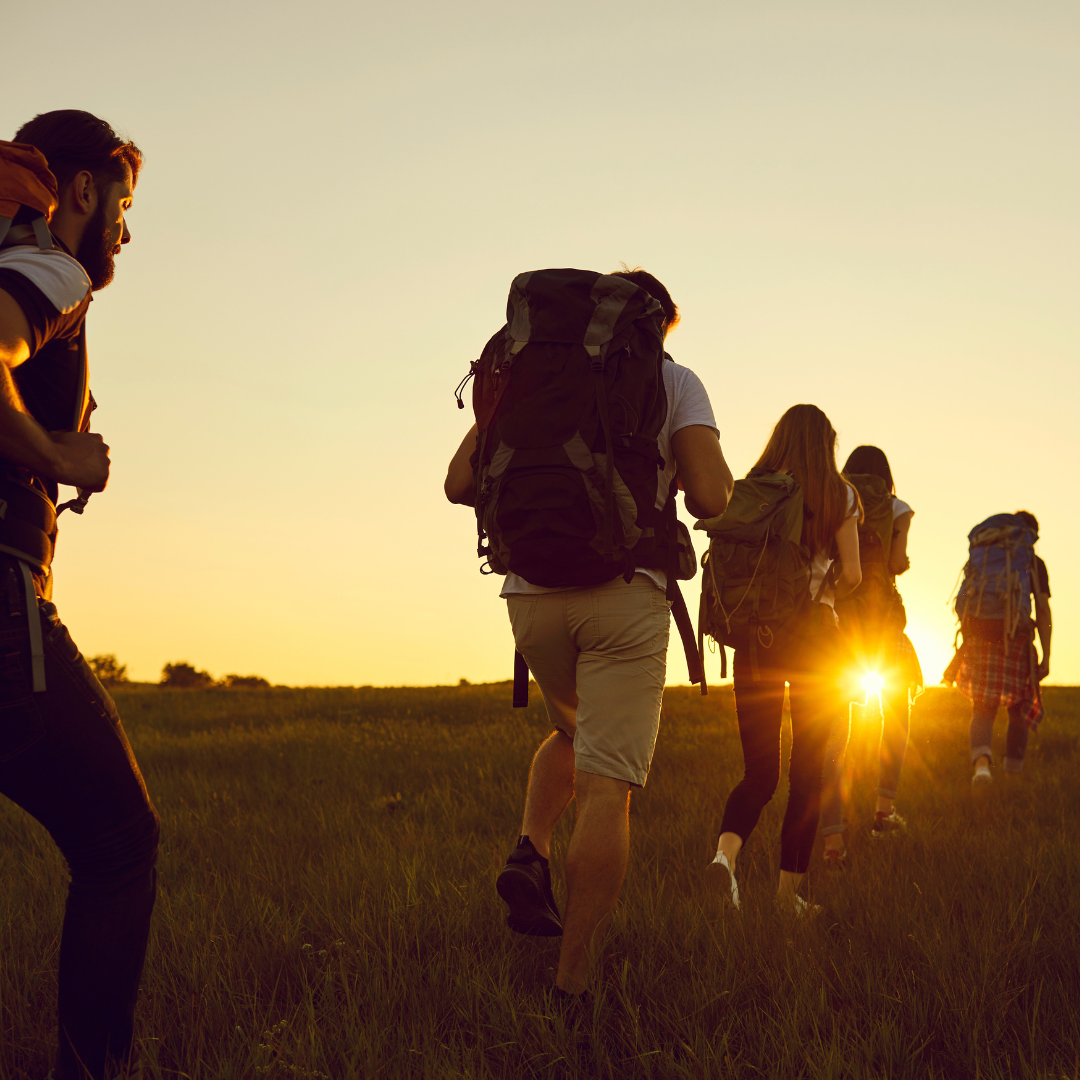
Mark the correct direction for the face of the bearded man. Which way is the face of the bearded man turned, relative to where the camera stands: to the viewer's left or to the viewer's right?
to the viewer's right

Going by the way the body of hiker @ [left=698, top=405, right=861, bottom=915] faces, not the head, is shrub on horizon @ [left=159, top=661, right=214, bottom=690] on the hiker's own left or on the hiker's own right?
on the hiker's own left

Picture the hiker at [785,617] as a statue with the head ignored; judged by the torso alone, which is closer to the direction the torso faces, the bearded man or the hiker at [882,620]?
the hiker

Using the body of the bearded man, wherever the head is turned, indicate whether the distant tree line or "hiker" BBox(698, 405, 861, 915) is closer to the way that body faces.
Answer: the hiker

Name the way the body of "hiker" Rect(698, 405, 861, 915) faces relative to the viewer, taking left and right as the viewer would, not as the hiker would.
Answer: facing away from the viewer and to the right of the viewer

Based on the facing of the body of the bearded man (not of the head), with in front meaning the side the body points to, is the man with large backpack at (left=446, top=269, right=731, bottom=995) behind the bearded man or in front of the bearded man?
in front

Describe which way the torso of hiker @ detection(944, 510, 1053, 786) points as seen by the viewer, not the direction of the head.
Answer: away from the camera

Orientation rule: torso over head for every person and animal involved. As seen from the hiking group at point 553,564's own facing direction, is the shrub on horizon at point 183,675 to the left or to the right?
on their left

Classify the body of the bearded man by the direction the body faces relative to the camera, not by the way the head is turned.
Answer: to the viewer's right

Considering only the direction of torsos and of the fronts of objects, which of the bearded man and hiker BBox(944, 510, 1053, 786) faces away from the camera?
the hiker

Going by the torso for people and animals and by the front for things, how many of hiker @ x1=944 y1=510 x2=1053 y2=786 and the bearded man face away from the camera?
1
